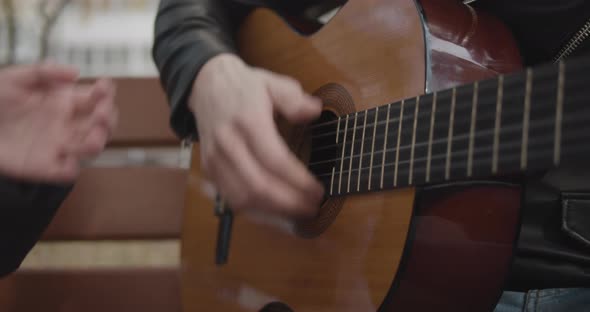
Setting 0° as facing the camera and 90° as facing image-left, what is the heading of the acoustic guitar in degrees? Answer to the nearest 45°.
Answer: approximately 45°
